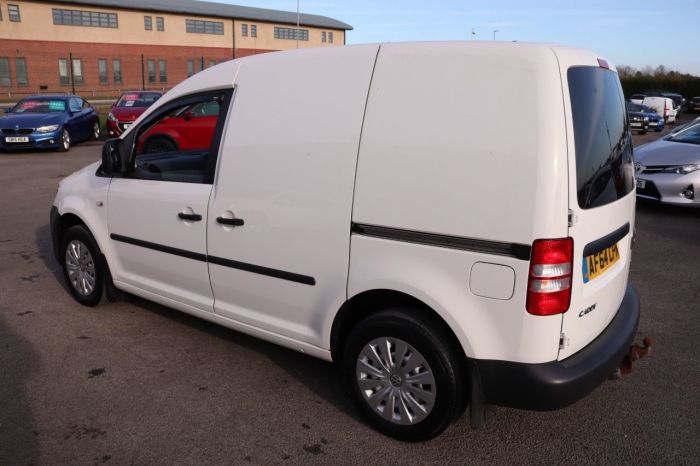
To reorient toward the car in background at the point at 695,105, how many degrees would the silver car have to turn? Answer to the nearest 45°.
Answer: approximately 135° to its right

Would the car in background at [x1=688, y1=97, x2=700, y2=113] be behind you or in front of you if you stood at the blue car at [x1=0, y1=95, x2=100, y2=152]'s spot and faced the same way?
behind

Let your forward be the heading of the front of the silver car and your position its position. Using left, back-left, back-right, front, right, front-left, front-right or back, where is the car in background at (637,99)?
back-right

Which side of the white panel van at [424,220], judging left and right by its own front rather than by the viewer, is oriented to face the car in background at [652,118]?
right

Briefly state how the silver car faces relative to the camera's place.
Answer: facing the viewer and to the left of the viewer

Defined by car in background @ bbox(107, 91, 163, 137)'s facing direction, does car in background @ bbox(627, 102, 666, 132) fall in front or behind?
behind

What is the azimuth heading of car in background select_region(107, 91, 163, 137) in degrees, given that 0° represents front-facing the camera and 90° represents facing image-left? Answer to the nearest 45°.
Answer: approximately 45°

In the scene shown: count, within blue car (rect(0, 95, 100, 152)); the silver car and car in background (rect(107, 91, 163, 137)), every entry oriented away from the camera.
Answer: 0

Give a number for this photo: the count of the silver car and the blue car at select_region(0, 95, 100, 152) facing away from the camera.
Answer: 0

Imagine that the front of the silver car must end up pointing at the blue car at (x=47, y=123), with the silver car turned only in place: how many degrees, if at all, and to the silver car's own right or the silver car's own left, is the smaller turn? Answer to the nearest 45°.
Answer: approximately 45° to the silver car's own right

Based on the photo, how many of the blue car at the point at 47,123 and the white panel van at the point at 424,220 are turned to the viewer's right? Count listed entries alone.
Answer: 0

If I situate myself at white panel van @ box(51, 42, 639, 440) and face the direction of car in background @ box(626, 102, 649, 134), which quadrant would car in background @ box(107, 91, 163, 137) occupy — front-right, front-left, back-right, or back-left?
front-left

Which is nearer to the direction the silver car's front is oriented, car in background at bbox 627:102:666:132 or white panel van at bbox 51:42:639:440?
the white panel van

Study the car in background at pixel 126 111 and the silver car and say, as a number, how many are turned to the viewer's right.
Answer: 0

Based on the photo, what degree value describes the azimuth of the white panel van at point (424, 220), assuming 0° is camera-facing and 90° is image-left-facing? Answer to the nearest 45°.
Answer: approximately 135°

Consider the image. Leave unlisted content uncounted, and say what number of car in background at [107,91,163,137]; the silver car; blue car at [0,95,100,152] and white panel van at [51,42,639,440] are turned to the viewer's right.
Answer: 0
